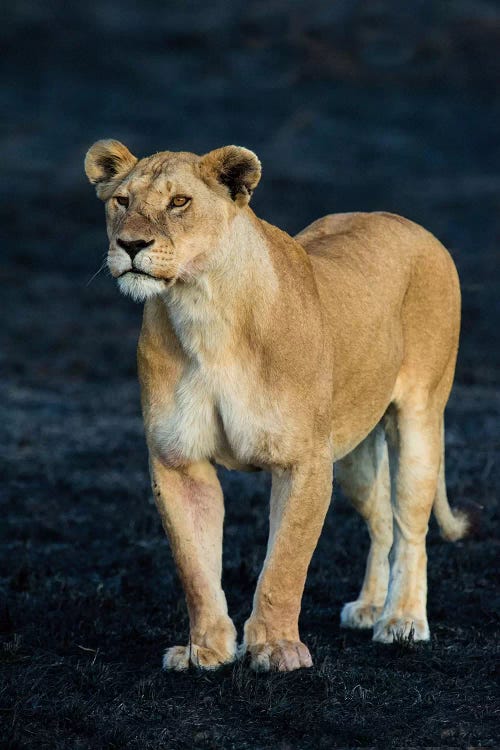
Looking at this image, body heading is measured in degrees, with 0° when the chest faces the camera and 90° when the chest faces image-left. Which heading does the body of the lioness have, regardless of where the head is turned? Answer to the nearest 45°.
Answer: approximately 45°
